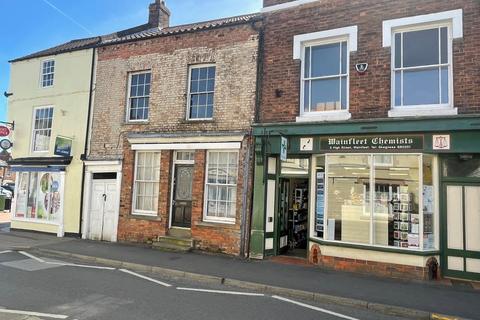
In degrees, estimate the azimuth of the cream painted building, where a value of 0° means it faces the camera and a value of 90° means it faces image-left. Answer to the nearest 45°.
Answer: approximately 45°
